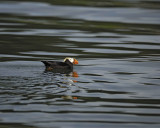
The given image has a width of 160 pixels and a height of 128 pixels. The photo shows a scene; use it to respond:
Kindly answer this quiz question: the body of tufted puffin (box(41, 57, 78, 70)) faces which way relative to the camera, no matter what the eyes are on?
to the viewer's right
